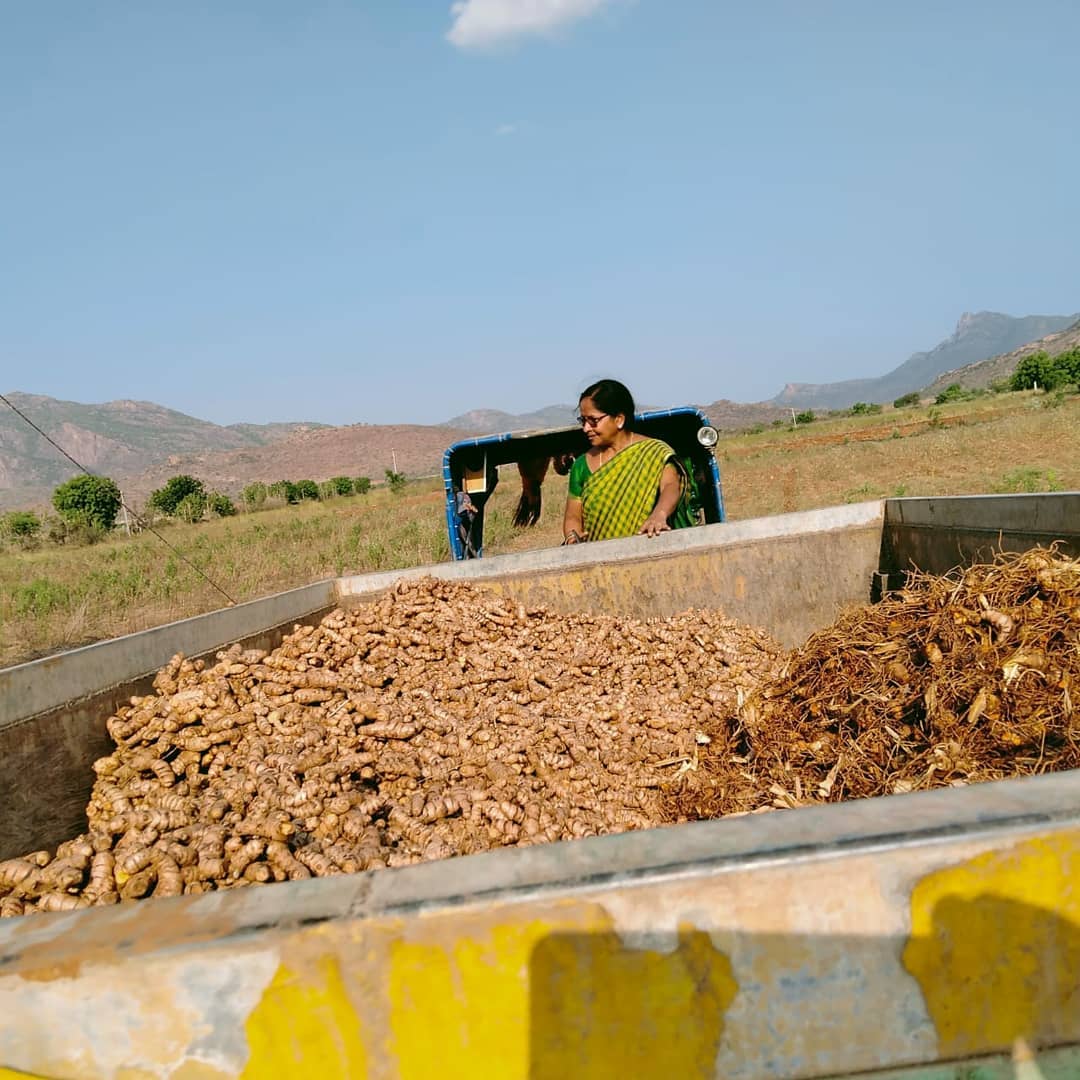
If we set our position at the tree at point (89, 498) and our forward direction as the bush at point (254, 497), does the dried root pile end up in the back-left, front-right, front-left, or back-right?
back-right

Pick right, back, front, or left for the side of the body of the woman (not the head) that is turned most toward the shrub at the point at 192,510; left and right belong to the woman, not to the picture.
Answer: right

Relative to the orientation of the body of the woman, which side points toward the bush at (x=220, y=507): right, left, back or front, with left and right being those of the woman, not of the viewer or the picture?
right

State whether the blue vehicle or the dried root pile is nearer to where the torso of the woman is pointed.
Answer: the dried root pile

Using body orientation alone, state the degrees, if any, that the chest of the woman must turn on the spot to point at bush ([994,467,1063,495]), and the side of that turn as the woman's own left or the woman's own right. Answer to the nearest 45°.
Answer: approximately 180°

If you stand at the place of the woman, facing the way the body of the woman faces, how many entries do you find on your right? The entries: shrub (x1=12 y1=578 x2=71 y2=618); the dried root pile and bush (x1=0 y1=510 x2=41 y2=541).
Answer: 2

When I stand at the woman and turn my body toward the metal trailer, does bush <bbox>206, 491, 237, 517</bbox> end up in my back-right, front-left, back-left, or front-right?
back-right

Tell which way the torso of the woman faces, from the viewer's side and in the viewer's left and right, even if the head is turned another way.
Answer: facing the viewer and to the left of the viewer
